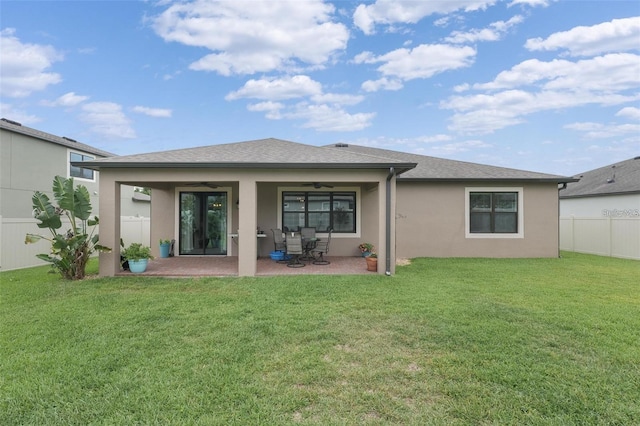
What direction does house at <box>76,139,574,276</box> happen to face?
away from the camera

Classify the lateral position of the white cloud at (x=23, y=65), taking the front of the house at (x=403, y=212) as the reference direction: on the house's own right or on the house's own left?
on the house's own left

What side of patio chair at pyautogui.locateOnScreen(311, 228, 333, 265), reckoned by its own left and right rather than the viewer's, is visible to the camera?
left

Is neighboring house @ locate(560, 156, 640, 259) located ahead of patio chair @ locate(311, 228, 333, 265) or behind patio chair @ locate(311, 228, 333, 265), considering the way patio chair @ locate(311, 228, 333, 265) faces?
behind

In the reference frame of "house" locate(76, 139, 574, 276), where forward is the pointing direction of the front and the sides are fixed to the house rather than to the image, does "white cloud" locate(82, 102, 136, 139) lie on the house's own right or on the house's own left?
on the house's own left

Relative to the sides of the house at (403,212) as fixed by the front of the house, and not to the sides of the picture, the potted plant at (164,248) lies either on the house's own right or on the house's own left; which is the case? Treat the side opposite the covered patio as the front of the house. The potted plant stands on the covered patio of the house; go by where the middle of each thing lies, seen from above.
on the house's own left

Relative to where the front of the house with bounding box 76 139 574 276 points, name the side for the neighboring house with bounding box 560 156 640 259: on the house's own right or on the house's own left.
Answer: on the house's own right

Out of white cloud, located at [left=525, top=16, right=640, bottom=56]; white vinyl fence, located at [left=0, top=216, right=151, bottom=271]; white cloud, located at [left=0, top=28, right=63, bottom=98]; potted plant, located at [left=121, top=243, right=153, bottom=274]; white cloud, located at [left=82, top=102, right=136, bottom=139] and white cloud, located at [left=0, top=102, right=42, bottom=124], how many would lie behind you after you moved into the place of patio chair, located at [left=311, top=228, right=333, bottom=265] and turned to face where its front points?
1

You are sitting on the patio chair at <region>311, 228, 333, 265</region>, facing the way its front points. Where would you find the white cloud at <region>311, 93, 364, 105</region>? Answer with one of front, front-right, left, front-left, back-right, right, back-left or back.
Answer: right

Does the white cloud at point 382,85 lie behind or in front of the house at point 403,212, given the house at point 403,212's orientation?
in front

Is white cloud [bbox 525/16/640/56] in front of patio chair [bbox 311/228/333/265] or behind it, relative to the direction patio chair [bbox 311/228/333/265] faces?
behind

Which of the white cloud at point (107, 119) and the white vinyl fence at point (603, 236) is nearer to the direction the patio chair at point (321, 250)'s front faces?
the white cloud

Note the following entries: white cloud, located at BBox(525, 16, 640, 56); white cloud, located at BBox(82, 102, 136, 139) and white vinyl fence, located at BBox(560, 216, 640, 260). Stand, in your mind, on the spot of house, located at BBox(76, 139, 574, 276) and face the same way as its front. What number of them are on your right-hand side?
2

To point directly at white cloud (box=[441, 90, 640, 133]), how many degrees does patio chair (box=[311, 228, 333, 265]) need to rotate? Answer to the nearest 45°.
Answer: approximately 135° to its right
